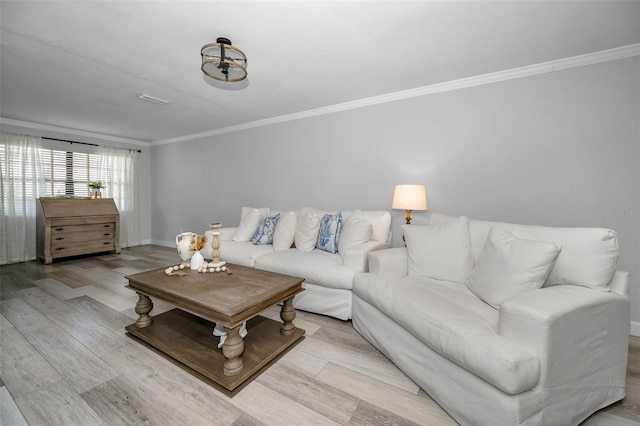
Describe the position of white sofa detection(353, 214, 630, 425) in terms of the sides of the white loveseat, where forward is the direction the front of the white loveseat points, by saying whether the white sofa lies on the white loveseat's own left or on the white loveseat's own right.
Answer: on the white loveseat's own left

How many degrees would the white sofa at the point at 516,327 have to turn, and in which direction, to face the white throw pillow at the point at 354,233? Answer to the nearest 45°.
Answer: approximately 90° to its right

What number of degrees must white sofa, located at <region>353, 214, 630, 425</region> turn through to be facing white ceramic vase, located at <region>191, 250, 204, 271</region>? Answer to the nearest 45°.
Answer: approximately 45° to its right

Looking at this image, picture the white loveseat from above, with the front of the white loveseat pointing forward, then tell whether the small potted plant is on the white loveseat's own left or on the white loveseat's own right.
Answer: on the white loveseat's own right

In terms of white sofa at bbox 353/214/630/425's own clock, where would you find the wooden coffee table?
The wooden coffee table is roughly at 1 o'clock from the white sofa.

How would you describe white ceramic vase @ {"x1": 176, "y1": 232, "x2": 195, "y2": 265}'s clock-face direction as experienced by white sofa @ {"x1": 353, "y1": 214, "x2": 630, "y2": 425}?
The white ceramic vase is roughly at 1 o'clock from the white sofa.

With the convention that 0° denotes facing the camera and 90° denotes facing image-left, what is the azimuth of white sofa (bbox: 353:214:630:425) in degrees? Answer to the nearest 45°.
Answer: approximately 45°

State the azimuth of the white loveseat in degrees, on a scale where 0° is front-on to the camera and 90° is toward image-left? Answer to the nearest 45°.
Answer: approximately 45°

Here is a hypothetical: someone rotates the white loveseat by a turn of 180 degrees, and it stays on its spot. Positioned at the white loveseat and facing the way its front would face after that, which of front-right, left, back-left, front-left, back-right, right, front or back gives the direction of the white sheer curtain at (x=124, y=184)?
left

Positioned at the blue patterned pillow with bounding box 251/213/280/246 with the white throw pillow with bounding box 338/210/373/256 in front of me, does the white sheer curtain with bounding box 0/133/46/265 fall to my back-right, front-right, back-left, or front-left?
back-right
